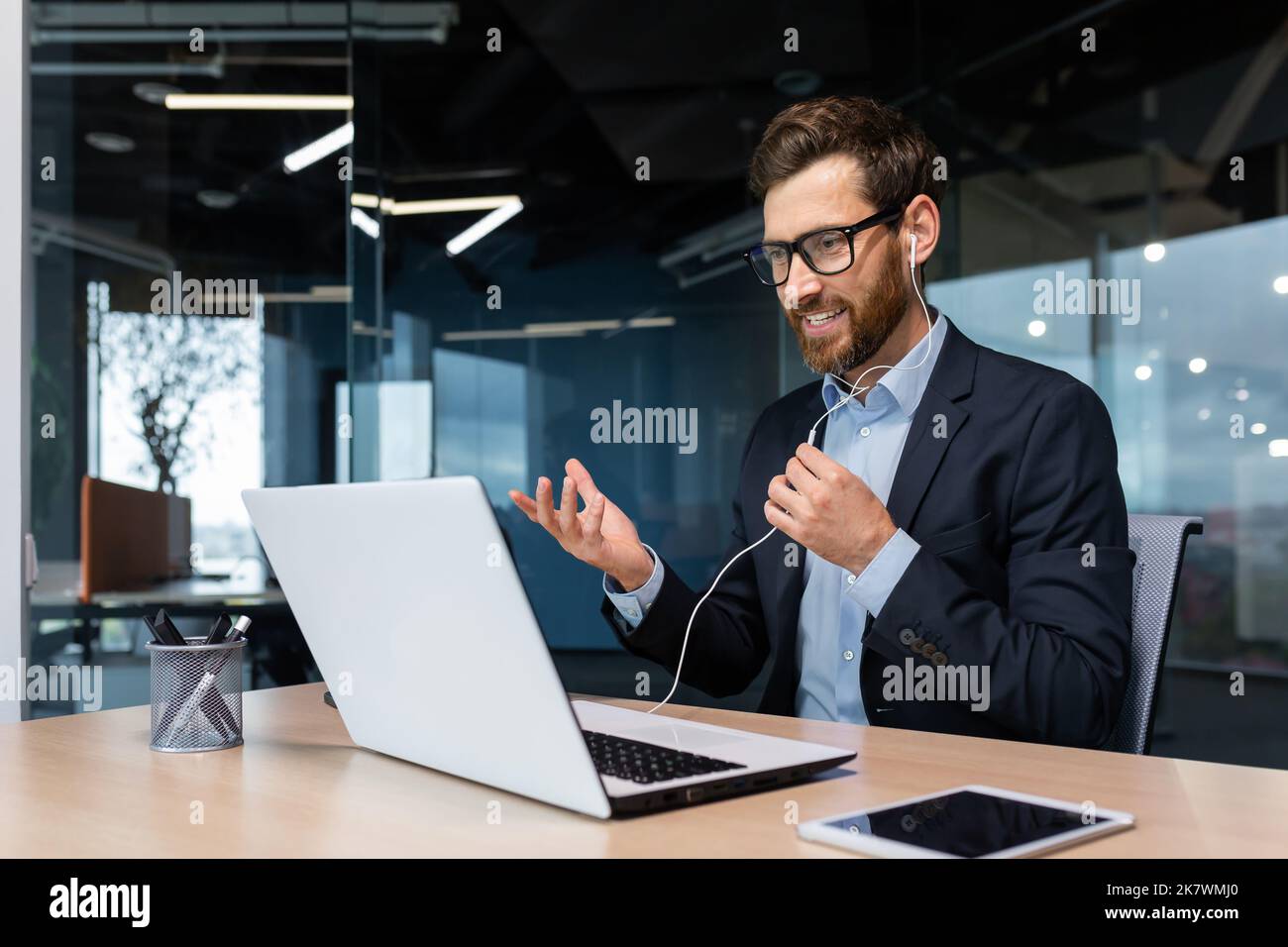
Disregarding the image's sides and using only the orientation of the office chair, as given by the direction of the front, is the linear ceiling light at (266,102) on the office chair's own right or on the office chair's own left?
on the office chair's own right

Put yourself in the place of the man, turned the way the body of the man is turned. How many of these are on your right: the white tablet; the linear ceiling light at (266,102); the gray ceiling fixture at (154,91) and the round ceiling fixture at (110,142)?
3

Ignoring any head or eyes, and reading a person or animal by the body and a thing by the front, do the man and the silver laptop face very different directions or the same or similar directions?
very different directions

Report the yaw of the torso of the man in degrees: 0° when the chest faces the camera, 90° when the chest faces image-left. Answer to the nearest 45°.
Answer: approximately 45°

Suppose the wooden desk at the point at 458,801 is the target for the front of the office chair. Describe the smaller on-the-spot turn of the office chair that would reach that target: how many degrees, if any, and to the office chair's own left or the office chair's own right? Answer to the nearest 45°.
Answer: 0° — it already faces it

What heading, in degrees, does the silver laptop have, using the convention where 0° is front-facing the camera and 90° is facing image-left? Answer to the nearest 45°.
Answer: approximately 225°

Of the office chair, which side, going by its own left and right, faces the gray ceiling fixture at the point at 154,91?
right

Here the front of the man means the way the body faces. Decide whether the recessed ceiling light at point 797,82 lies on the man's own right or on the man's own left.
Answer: on the man's own right
